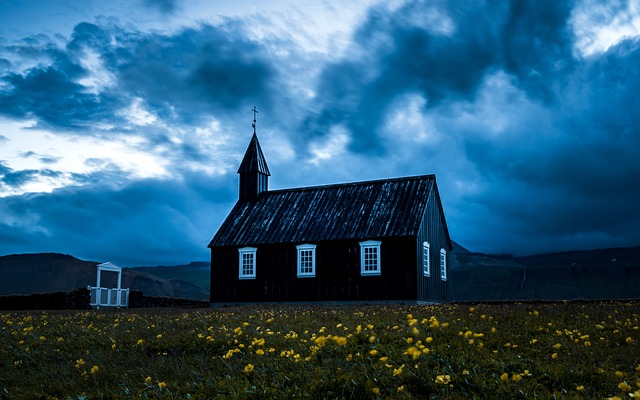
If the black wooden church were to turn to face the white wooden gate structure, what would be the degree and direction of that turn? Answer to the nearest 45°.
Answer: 0° — it already faces it

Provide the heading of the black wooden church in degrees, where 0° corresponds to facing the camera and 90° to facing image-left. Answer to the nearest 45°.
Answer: approximately 90°
